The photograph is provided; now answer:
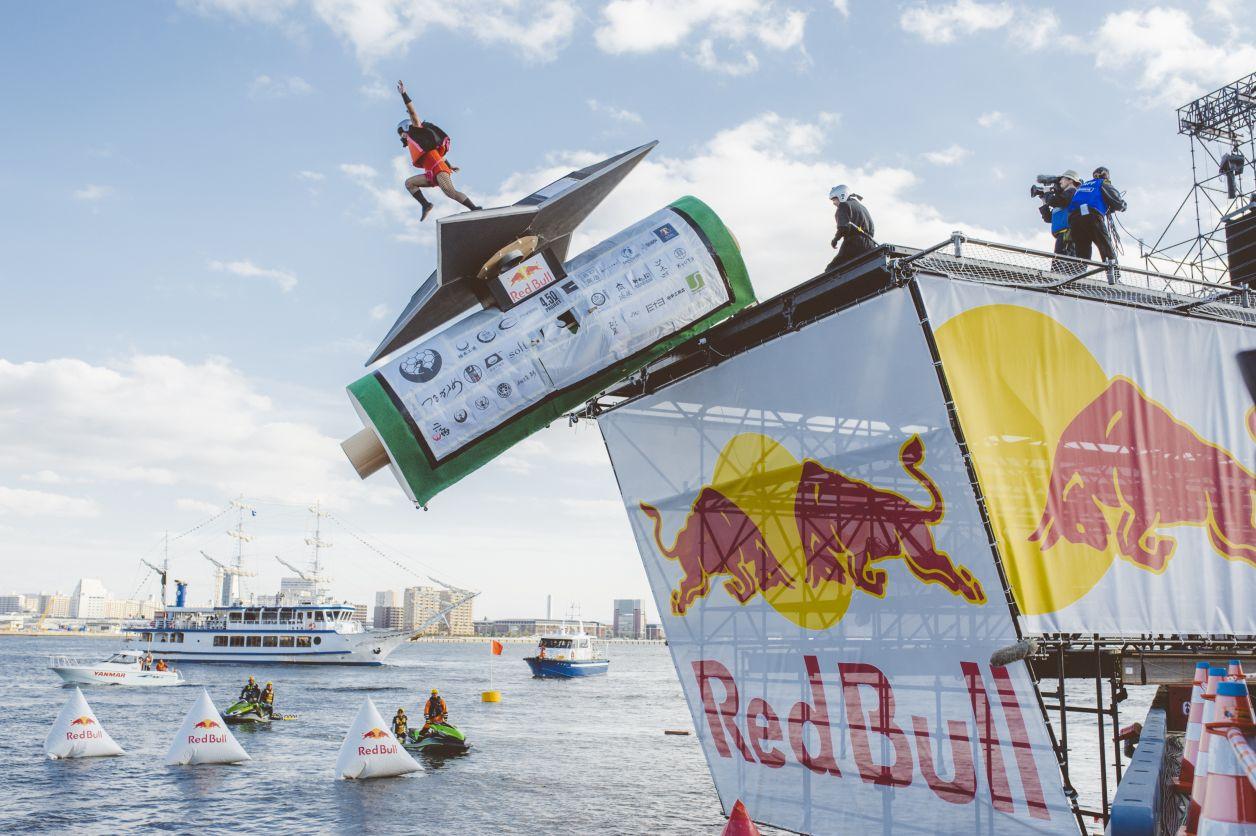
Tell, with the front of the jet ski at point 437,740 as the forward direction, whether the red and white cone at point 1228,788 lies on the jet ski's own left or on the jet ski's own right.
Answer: on the jet ski's own right

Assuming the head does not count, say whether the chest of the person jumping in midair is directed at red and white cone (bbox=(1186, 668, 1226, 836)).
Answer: no

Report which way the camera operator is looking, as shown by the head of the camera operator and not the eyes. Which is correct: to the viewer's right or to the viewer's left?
to the viewer's left

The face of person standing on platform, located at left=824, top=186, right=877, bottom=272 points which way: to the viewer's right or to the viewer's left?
to the viewer's left

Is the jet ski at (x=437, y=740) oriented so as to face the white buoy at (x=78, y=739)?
no

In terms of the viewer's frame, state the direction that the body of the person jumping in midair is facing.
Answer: to the viewer's left

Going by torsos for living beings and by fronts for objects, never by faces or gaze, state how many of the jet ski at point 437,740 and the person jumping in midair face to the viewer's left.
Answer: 1

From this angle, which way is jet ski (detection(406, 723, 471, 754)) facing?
to the viewer's right

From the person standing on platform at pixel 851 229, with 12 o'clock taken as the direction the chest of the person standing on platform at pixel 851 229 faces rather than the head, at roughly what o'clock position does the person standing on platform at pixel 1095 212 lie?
the person standing on platform at pixel 1095 212 is roughly at 5 o'clock from the person standing on platform at pixel 851 229.

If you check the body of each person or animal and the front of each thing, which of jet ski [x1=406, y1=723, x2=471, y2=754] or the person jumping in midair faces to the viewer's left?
the person jumping in midair

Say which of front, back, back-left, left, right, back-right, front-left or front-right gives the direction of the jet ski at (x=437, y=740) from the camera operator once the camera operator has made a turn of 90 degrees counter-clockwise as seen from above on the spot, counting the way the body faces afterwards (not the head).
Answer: back-right

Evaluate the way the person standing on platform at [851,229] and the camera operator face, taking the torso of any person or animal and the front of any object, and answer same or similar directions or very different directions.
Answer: same or similar directions

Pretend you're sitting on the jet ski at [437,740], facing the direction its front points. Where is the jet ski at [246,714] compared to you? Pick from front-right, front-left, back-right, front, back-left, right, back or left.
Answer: back-left

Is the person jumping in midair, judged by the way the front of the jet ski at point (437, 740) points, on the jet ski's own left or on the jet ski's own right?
on the jet ski's own right

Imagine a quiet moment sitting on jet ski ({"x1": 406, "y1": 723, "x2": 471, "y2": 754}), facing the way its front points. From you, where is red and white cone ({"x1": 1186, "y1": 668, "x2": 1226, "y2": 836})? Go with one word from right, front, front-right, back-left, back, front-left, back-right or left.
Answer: right

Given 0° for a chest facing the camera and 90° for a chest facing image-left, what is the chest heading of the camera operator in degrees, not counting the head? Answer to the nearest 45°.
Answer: approximately 90°

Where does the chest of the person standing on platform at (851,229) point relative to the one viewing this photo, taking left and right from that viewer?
facing to the left of the viewer
